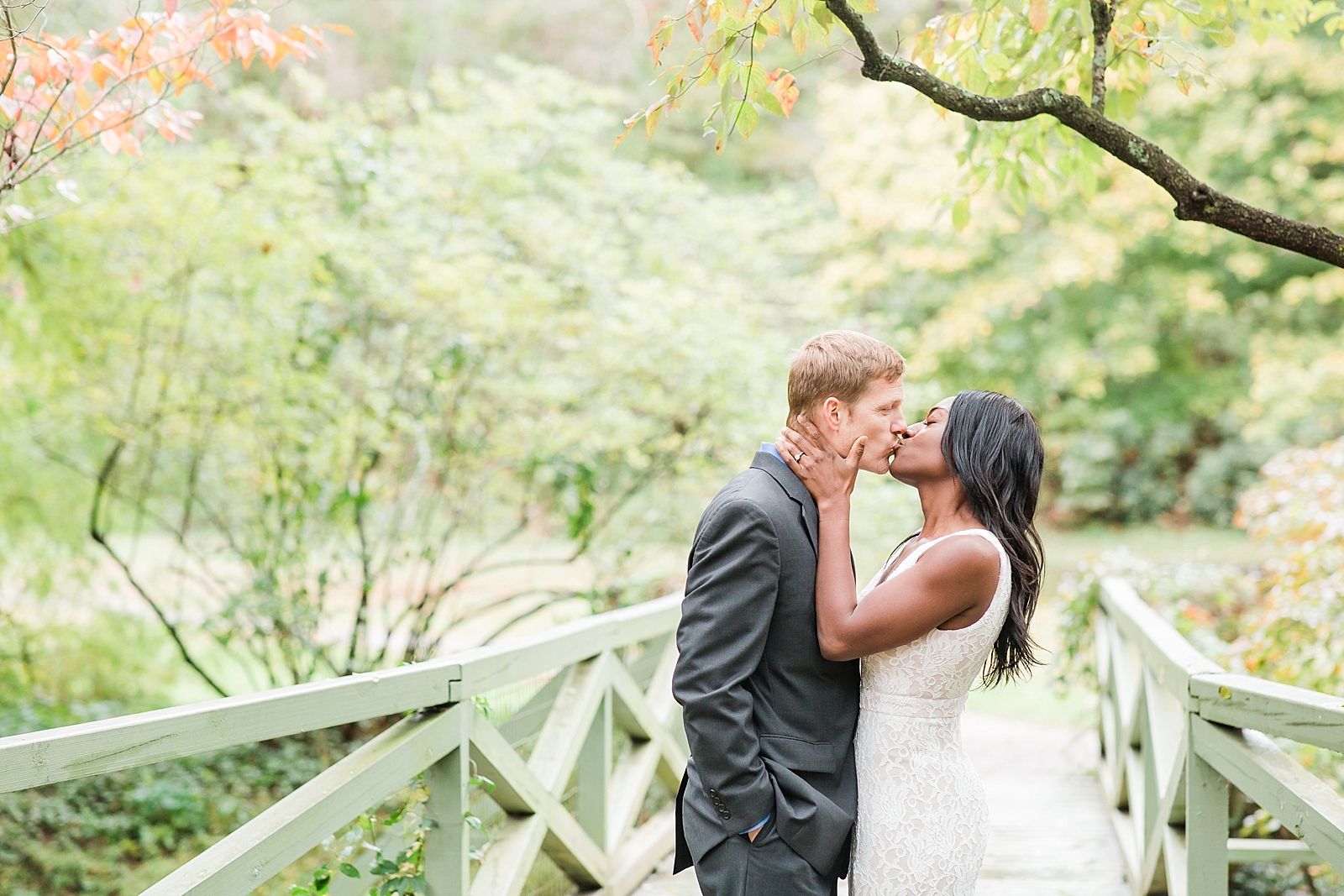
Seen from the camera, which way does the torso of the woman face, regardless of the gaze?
to the viewer's left

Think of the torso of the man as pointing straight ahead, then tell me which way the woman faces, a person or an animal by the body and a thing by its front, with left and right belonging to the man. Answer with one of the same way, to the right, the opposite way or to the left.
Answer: the opposite way

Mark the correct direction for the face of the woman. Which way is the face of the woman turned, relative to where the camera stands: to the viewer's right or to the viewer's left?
to the viewer's left

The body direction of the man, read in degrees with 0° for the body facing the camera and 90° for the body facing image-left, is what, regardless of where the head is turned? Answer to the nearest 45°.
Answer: approximately 270°

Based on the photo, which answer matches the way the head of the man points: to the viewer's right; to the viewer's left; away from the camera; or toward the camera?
to the viewer's right
